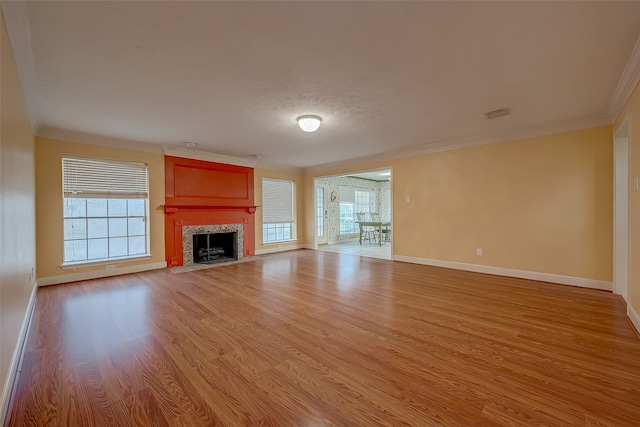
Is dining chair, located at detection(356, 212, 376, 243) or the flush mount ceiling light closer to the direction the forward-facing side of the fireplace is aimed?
the flush mount ceiling light

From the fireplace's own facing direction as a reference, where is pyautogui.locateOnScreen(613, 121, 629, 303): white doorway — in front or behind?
in front

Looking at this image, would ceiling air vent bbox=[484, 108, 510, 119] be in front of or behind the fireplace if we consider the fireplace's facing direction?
in front

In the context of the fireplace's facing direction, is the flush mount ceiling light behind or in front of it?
in front

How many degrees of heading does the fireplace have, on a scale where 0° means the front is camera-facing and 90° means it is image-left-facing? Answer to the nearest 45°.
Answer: approximately 315°
